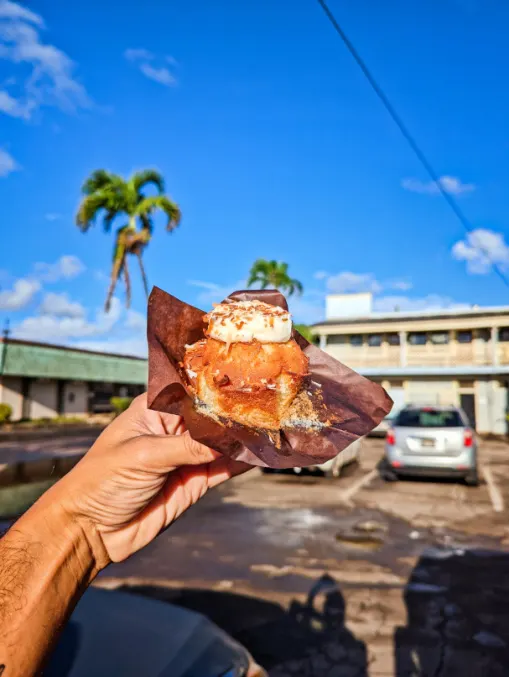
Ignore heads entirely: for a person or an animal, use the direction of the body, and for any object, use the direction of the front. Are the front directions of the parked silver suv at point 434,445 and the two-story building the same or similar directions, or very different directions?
very different directions

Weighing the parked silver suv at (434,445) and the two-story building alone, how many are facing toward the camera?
1

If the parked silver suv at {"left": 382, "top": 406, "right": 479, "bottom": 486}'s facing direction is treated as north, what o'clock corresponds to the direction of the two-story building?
The two-story building is roughly at 12 o'clock from the parked silver suv.

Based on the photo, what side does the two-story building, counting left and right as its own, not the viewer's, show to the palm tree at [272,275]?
right

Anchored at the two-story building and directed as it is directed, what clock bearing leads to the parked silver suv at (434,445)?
The parked silver suv is roughly at 12 o'clock from the two-story building.

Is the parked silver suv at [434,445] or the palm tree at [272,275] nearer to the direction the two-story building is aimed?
the parked silver suv

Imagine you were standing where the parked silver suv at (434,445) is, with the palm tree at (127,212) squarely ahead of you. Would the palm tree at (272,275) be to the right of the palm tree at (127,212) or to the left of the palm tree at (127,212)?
right

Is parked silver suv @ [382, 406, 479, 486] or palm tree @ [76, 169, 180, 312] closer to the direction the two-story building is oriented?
the parked silver suv

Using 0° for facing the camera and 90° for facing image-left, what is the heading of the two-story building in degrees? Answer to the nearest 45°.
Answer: approximately 0°

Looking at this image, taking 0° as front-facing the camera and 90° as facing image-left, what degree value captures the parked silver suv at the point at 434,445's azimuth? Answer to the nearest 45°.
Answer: approximately 180°

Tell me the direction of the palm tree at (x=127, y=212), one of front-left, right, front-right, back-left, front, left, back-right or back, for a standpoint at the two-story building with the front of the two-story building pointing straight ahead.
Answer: front-right

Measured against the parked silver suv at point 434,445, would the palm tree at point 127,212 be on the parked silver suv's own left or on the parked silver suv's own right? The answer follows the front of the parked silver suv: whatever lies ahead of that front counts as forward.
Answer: on the parked silver suv's own left

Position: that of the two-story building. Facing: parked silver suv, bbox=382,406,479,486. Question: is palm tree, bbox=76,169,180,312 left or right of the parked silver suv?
right
